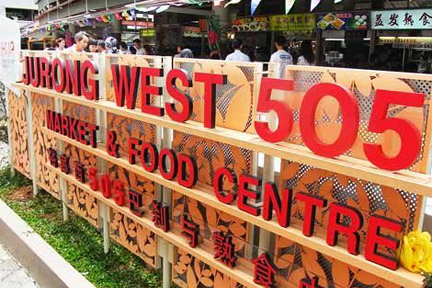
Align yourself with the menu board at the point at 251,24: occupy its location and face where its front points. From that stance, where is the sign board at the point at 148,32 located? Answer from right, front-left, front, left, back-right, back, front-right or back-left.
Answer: back-right

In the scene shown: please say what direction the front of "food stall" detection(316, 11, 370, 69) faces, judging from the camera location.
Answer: facing the viewer

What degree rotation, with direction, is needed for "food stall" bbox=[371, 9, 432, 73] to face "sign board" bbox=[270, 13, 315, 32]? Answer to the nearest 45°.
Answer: approximately 90° to its right

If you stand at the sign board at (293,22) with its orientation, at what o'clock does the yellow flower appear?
The yellow flower is roughly at 12 o'clock from the sign board.

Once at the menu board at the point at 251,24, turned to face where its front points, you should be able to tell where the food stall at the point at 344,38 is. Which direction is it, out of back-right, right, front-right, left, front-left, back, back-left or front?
front-left

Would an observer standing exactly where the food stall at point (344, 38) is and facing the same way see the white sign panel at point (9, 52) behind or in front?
in front

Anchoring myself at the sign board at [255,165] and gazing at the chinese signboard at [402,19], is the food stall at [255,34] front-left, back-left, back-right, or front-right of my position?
front-left

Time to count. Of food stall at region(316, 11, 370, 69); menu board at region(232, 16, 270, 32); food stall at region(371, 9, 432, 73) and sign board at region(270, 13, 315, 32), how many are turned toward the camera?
4

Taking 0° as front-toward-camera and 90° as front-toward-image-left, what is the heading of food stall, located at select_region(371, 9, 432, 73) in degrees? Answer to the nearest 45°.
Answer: approximately 0°

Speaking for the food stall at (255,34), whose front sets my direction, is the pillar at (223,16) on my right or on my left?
on my right

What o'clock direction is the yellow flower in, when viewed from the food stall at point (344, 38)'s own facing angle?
The yellow flower is roughly at 12 o'clock from the food stall.

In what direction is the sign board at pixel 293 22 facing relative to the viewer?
toward the camera

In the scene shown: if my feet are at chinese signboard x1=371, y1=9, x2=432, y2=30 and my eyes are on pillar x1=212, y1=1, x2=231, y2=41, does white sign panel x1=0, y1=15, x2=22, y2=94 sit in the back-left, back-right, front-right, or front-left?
front-left

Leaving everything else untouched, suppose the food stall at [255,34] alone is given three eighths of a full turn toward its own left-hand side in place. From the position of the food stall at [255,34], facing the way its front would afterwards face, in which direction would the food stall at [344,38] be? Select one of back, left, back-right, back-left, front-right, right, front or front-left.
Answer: right

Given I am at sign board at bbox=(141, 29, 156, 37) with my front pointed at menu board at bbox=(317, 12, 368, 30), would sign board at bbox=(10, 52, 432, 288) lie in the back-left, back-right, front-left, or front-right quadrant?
front-right

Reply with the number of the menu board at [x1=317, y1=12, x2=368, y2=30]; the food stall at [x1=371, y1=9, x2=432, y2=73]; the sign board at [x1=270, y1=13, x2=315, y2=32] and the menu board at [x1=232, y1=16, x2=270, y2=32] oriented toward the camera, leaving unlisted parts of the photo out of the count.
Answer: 4

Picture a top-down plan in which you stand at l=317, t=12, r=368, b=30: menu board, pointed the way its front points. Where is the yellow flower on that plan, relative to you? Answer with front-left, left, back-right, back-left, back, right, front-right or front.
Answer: front

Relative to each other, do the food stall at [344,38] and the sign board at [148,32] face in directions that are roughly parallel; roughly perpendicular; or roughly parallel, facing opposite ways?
roughly parallel

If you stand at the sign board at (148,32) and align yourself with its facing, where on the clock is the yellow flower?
The yellow flower is roughly at 12 o'clock from the sign board.

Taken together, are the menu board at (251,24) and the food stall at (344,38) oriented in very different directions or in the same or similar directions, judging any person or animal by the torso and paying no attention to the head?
same or similar directions

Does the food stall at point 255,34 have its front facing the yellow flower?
yes

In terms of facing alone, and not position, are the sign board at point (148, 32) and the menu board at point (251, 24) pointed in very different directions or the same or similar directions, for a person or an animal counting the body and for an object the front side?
same or similar directions
